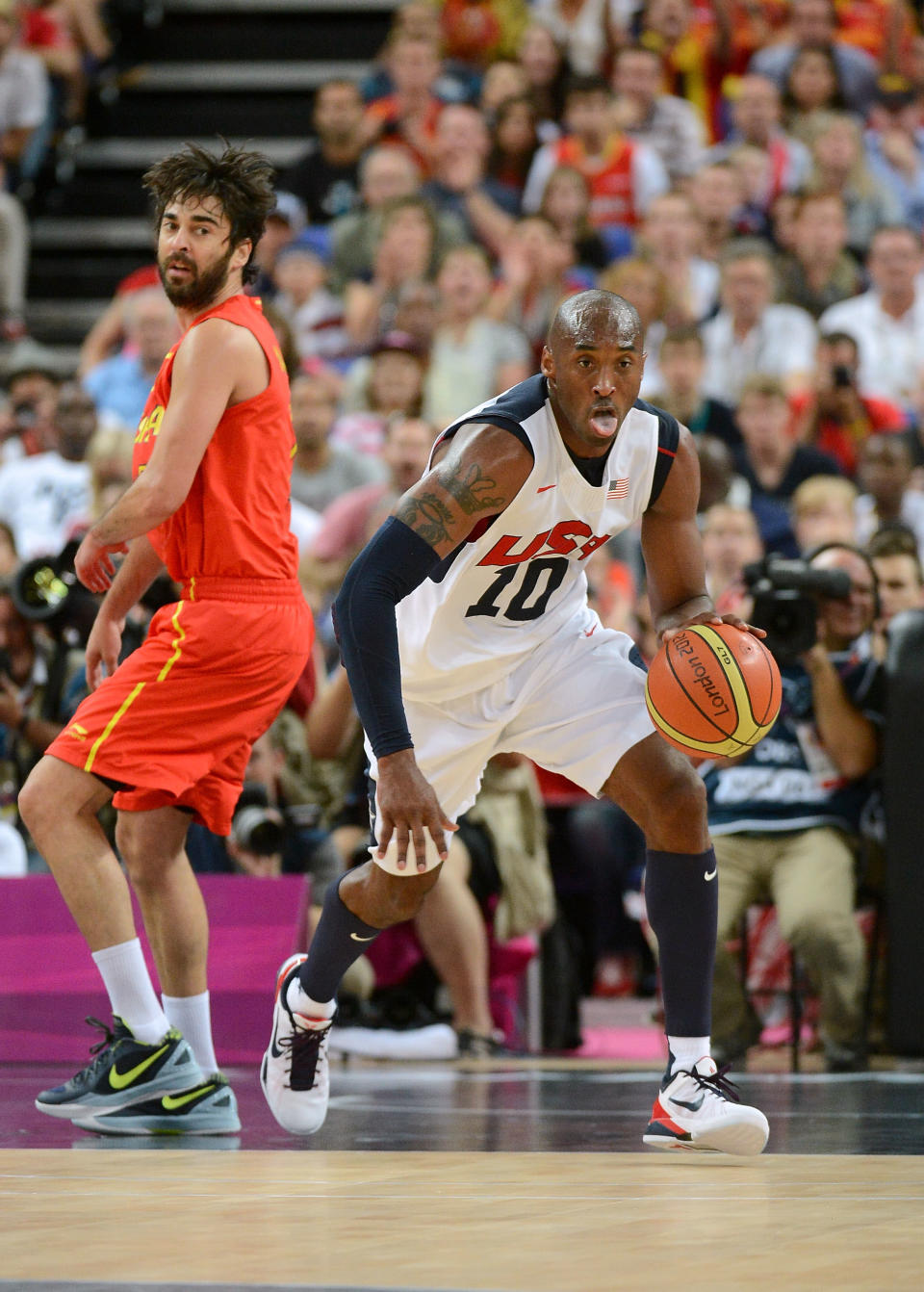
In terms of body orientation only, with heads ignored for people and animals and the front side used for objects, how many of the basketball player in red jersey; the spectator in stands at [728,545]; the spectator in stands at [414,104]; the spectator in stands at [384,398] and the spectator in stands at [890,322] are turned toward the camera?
4

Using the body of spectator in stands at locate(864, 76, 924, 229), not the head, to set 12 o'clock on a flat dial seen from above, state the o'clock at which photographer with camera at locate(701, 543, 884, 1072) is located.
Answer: The photographer with camera is roughly at 12 o'clock from the spectator in stands.

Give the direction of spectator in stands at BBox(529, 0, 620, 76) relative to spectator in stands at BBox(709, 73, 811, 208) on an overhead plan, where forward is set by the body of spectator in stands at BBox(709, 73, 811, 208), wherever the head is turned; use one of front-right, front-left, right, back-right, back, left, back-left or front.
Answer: back-right

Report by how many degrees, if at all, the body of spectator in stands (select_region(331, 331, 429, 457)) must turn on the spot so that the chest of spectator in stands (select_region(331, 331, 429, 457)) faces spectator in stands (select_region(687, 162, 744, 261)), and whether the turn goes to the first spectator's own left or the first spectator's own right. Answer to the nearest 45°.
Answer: approximately 135° to the first spectator's own left

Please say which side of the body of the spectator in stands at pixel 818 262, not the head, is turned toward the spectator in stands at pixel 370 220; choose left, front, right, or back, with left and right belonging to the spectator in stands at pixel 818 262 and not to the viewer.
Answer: right

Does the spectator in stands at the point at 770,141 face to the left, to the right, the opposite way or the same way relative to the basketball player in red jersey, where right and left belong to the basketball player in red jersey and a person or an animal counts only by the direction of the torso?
to the left
